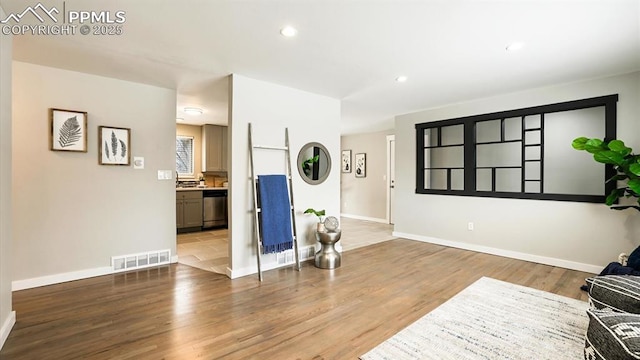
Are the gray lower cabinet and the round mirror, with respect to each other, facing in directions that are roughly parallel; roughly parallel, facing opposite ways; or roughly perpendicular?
roughly parallel

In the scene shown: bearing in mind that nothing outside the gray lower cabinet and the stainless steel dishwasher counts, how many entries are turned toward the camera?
2

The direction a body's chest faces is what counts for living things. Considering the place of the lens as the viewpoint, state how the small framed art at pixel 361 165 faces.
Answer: facing the viewer and to the left of the viewer

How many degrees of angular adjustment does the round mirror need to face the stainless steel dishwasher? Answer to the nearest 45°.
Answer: approximately 180°

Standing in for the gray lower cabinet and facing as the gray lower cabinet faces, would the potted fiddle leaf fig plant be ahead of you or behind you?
ahead

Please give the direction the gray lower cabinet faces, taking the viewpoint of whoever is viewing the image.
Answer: facing the viewer

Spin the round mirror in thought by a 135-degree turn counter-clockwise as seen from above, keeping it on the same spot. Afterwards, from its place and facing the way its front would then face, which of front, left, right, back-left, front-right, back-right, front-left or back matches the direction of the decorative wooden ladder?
back-left

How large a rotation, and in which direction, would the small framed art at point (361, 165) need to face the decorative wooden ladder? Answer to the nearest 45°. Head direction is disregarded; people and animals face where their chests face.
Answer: approximately 45° to its left

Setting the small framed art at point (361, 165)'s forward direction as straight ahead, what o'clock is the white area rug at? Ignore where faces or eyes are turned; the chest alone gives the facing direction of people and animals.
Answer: The white area rug is roughly at 10 o'clock from the small framed art.

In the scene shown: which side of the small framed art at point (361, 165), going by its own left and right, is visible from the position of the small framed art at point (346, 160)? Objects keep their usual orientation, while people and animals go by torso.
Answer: right

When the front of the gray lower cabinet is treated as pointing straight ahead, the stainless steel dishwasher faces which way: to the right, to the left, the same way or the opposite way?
the same way

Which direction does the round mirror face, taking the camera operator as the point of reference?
facing the viewer and to the right of the viewer

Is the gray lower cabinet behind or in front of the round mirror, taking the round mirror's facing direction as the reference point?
behind

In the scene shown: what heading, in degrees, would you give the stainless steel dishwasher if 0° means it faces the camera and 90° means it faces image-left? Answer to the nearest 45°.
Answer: approximately 0°
